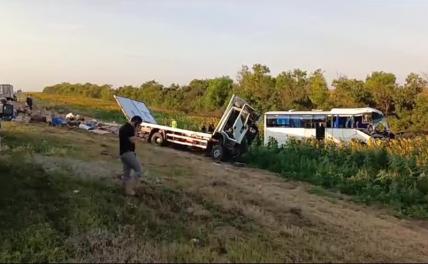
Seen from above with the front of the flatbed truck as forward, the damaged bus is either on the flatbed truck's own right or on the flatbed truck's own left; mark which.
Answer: on the flatbed truck's own left

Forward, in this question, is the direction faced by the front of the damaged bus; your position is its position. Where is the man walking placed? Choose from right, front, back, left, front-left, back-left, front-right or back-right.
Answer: right

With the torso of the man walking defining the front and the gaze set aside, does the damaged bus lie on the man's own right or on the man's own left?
on the man's own left

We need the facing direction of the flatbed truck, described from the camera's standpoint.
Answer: facing the viewer and to the right of the viewer

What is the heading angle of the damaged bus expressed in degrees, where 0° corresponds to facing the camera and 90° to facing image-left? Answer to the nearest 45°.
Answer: approximately 270°
